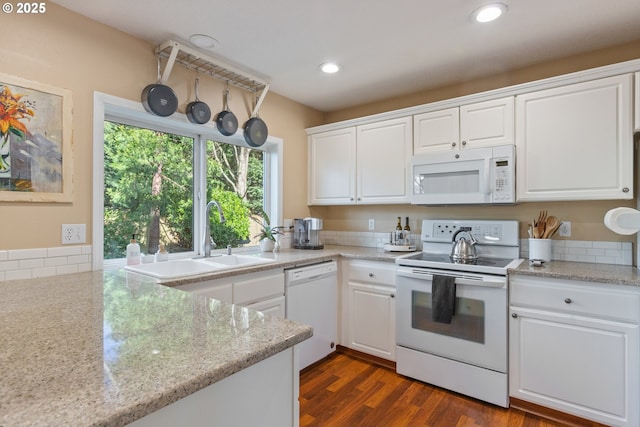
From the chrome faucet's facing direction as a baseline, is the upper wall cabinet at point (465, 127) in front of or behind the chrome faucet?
in front

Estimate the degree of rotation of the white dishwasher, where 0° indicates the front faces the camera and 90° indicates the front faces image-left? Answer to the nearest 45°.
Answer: approximately 315°

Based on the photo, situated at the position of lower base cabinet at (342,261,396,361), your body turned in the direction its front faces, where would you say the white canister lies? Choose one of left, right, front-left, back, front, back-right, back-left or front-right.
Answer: back-left

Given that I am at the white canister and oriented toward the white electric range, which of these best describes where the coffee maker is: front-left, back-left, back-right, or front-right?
front-right

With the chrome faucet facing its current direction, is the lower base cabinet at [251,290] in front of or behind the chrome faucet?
in front

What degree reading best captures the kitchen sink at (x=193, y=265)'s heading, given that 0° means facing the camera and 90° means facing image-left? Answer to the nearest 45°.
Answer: approximately 315°

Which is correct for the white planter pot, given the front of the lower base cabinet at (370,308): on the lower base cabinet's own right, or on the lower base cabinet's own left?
on the lower base cabinet's own right

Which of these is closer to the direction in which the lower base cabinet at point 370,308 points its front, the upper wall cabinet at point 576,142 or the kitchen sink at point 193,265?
the kitchen sink

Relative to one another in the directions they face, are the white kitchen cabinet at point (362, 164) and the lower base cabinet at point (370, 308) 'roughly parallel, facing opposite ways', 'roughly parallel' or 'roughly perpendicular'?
roughly parallel

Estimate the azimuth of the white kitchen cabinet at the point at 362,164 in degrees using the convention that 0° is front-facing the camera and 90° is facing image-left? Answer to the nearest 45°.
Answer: approximately 45°

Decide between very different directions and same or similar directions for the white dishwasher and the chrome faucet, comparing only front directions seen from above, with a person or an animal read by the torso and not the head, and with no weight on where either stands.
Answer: same or similar directions

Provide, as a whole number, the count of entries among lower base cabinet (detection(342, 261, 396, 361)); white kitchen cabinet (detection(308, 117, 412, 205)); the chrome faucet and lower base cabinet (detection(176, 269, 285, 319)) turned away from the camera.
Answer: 0

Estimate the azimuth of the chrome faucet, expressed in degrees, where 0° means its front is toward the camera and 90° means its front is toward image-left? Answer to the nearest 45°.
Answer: approximately 315°
